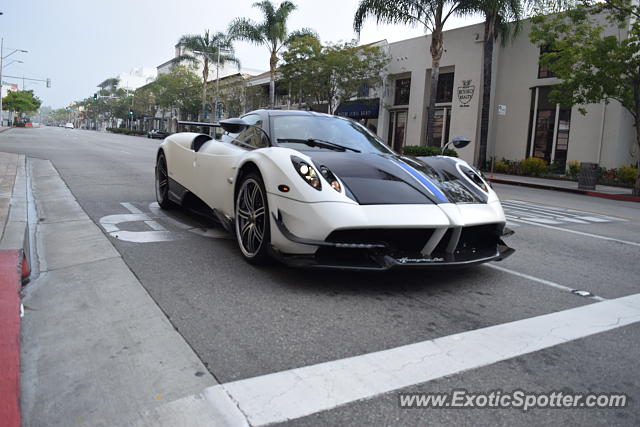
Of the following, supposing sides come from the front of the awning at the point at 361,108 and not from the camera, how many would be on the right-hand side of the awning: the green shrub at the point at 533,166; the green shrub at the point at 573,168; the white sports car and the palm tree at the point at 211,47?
1

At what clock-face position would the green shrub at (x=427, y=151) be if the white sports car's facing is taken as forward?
The green shrub is roughly at 8 o'clock from the white sports car.

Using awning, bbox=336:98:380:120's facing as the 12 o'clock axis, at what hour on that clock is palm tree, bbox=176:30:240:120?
The palm tree is roughly at 3 o'clock from the awning.

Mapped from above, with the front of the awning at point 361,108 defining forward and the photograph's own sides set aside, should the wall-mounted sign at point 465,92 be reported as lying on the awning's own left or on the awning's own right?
on the awning's own left

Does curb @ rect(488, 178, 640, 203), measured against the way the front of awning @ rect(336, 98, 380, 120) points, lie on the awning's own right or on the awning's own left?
on the awning's own left

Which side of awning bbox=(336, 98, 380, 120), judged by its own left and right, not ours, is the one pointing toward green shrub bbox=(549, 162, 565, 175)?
left

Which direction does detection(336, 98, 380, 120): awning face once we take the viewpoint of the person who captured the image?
facing the viewer and to the left of the viewer

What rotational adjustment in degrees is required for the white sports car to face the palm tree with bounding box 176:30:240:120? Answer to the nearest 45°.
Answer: approximately 135° to its left

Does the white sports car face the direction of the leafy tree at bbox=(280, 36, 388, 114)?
no

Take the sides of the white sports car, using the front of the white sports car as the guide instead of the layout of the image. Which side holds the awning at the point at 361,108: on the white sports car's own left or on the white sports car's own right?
on the white sports car's own left

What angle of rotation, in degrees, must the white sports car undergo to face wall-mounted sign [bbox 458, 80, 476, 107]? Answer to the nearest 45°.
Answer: approximately 135° to its left

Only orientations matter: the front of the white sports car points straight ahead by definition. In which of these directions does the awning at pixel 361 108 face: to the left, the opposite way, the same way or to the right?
to the right

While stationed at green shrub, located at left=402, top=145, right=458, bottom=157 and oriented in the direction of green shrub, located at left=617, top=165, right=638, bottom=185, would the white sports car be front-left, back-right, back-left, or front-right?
front-right

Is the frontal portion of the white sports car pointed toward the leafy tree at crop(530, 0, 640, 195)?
no

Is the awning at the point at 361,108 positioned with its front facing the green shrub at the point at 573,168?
no

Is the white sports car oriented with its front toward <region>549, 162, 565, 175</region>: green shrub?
no

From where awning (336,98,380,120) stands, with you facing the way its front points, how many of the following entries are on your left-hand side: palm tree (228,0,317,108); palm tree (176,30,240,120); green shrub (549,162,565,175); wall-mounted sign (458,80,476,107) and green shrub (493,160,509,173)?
3

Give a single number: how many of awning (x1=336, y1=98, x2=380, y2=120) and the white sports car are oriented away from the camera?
0

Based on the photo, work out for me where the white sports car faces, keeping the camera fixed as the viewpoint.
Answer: facing the viewer and to the right of the viewer
